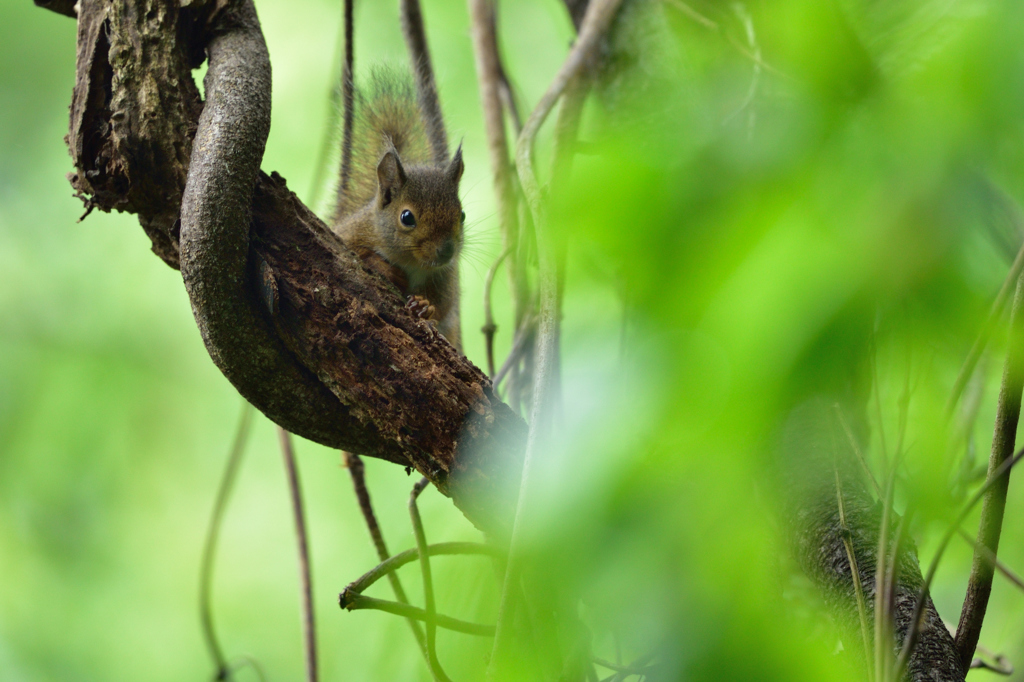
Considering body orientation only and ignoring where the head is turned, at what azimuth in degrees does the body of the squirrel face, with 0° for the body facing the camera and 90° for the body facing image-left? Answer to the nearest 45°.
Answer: approximately 315°

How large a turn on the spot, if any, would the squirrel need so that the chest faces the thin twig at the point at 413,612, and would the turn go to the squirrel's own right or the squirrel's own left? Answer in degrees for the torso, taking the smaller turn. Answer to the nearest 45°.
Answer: approximately 45° to the squirrel's own right
